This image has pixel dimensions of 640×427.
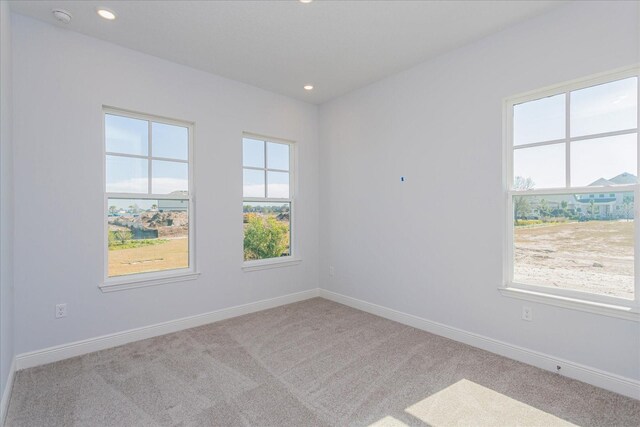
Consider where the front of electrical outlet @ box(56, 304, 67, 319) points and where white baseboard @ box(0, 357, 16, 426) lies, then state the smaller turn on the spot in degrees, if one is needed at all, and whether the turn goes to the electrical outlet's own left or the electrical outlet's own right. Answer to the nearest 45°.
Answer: approximately 45° to the electrical outlet's own right

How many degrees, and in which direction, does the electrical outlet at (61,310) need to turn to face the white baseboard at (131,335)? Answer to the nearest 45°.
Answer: approximately 90° to its left

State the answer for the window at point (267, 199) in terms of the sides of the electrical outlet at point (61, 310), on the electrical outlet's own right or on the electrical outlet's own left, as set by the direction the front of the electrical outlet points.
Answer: on the electrical outlet's own left

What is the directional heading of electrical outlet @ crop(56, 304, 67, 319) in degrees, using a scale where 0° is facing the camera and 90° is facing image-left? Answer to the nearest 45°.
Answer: approximately 0°

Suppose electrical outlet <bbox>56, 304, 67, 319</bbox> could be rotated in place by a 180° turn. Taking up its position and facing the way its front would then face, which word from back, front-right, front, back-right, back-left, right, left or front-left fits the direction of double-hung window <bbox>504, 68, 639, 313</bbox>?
back-right

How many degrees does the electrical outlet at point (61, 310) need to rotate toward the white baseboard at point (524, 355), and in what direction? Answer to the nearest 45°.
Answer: approximately 45° to its left
